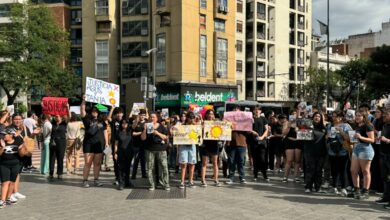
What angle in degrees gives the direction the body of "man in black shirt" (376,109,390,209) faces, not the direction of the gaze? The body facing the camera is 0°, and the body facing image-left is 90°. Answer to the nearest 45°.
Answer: approximately 90°

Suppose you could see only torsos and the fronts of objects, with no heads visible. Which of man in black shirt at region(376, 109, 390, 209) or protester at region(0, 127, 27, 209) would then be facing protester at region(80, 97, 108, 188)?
the man in black shirt

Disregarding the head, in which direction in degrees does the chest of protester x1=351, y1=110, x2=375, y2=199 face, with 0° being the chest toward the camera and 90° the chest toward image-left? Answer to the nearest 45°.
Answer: approximately 45°

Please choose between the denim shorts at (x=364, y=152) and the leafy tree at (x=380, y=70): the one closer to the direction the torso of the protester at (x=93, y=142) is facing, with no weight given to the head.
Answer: the denim shorts
